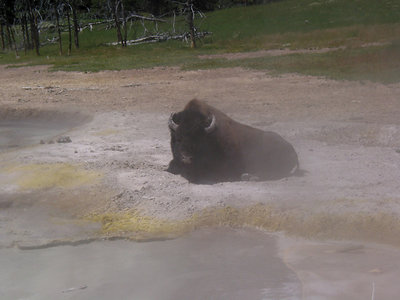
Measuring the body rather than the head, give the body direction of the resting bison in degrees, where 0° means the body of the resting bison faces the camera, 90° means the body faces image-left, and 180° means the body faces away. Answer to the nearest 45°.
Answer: approximately 45°

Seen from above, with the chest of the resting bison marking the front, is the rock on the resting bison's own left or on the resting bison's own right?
on the resting bison's own right
